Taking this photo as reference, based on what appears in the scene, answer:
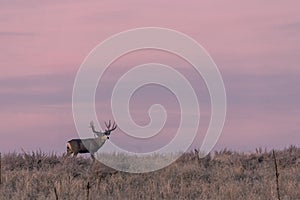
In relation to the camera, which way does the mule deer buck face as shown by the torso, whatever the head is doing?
to the viewer's right
